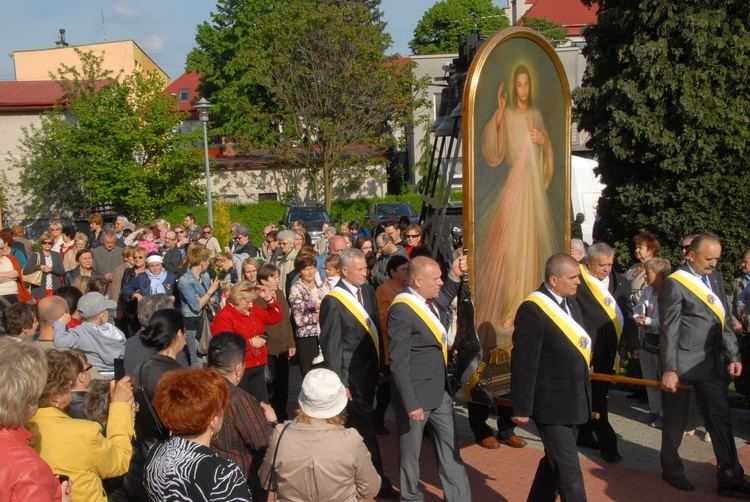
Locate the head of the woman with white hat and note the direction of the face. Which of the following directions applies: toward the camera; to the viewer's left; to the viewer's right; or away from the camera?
away from the camera

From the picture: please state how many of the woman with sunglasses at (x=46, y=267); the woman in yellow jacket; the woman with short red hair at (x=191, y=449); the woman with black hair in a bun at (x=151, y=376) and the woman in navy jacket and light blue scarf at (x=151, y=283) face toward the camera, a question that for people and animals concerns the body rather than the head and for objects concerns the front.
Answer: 2

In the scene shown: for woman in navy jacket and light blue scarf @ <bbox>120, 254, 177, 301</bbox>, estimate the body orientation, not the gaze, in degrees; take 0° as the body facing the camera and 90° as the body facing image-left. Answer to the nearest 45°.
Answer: approximately 0°

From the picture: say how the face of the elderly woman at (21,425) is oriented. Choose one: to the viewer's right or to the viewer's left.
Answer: to the viewer's right

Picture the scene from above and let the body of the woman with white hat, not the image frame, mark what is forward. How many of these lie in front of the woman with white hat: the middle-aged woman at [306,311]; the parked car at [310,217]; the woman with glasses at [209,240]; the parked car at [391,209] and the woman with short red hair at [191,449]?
4

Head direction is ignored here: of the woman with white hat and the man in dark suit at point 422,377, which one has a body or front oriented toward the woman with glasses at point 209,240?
the woman with white hat

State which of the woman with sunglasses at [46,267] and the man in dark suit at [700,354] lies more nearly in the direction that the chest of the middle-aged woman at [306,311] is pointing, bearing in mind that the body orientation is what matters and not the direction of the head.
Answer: the man in dark suit
